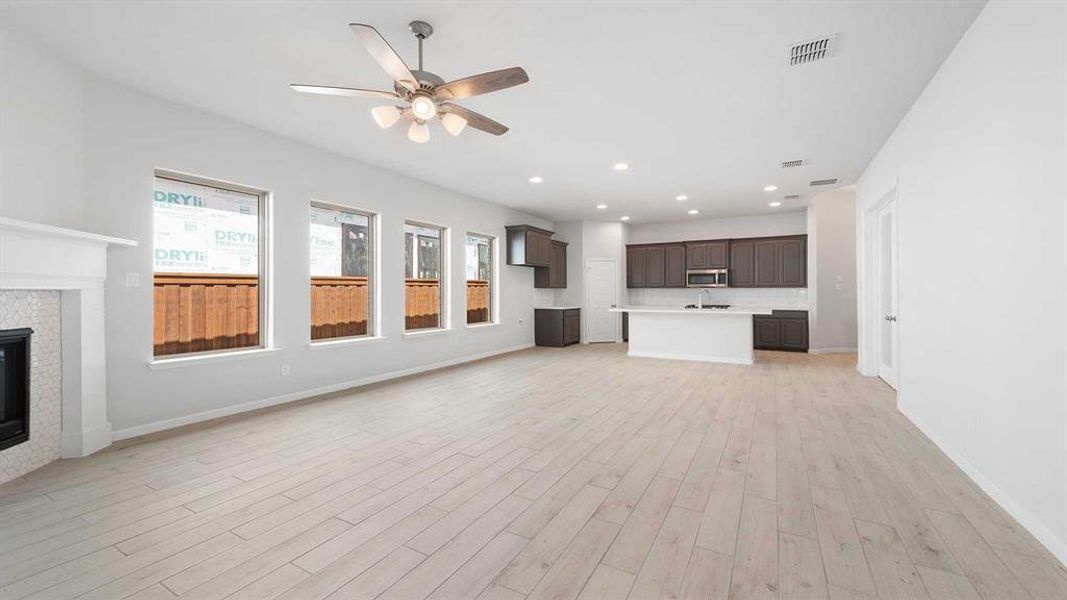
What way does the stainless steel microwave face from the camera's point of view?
toward the camera

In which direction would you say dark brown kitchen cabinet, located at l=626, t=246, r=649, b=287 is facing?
toward the camera

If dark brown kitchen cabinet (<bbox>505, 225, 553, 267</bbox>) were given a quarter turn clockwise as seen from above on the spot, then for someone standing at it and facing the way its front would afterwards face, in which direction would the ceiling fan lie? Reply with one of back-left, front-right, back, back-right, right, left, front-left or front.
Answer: front-left

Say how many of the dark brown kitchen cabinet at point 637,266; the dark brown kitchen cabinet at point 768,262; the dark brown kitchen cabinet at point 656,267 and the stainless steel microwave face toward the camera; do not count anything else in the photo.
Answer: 4

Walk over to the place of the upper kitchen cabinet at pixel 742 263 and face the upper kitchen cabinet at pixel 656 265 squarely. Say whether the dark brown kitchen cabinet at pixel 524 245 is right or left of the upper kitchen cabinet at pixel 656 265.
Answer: left

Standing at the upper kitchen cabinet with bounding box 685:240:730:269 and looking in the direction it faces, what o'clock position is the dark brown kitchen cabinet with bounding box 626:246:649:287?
The dark brown kitchen cabinet is roughly at 3 o'clock from the upper kitchen cabinet.

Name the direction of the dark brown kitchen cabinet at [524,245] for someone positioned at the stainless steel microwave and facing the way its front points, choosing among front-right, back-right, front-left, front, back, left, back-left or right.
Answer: front-right

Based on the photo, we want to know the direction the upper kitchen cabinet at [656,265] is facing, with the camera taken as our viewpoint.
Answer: facing the viewer

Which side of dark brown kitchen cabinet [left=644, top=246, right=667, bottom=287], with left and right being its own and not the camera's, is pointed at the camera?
front

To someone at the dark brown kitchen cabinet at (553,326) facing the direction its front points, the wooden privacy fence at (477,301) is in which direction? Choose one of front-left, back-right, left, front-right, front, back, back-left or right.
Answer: right

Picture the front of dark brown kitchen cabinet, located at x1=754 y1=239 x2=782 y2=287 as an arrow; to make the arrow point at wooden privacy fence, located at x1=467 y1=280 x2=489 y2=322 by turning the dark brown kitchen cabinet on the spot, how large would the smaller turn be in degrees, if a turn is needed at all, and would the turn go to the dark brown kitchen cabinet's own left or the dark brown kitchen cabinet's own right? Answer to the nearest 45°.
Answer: approximately 45° to the dark brown kitchen cabinet's own right

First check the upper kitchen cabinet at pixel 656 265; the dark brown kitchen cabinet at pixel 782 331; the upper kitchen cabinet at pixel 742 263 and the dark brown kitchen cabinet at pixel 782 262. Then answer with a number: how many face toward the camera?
4
